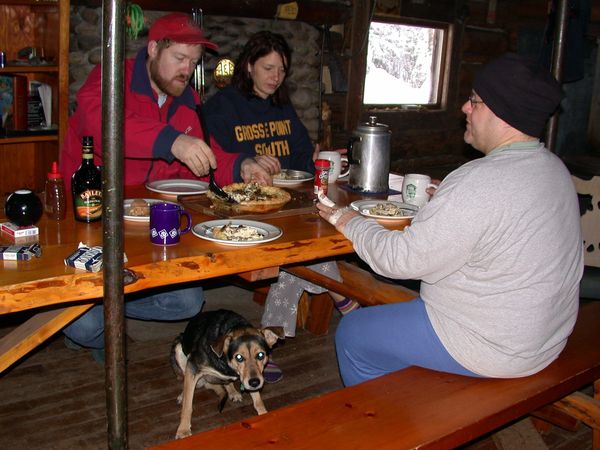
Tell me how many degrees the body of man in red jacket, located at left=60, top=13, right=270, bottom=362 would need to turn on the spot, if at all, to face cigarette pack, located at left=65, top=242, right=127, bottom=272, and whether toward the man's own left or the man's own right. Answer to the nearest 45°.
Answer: approximately 45° to the man's own right

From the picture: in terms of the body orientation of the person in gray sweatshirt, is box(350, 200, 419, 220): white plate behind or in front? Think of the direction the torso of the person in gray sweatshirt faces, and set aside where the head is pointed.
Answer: in front

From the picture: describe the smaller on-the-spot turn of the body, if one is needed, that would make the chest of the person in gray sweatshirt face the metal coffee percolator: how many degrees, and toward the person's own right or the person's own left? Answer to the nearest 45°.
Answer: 0° — they already face it

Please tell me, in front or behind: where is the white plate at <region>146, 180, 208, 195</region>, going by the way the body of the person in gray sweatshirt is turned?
in front

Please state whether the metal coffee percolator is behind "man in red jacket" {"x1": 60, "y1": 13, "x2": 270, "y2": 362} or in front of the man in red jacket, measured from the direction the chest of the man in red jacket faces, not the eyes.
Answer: in front

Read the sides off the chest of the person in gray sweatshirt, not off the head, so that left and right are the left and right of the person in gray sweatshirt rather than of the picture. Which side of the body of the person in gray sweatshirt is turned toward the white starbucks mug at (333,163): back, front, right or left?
front

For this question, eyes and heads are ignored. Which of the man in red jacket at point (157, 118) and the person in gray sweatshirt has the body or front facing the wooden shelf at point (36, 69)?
the person in gray sweatshirt

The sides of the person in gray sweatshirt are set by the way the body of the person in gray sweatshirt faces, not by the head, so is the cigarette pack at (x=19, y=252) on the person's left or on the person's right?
on the person's left

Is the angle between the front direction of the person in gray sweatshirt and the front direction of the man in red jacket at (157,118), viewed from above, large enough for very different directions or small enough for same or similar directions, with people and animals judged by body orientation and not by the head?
very different directions

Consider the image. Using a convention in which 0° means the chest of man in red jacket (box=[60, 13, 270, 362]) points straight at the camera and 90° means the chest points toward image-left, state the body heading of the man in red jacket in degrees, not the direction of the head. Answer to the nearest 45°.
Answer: approximately 315°

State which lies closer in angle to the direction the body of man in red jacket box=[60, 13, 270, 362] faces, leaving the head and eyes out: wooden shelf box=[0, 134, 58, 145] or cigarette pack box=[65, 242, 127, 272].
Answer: the cigarette pack

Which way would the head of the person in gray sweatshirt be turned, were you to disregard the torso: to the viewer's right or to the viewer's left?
to the viewer's left

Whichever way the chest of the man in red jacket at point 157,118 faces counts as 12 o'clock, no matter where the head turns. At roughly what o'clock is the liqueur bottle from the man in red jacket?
The liqueur bottle is roughly at 2 o'clock from the man in red jacket.

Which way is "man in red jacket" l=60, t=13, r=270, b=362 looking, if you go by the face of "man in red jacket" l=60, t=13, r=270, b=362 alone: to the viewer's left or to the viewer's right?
to the viewer's right
